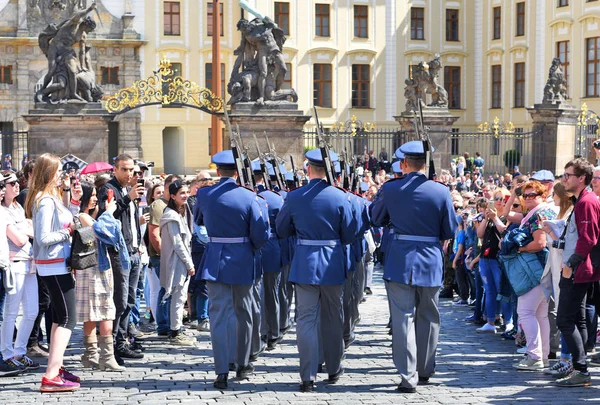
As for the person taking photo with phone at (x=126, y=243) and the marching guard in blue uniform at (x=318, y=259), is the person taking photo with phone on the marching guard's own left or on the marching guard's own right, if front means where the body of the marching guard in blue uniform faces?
on the marching guard's own left

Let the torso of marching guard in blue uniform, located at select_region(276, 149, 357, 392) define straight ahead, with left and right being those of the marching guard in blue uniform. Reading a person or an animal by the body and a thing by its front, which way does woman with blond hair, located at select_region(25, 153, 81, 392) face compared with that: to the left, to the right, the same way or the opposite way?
to the right

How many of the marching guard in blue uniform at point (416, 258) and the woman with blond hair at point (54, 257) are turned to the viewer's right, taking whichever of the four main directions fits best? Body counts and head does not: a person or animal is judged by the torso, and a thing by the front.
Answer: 1

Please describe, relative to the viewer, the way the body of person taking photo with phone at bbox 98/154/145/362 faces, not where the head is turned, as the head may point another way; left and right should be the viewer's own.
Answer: facing the viewer and to the right of the viewer

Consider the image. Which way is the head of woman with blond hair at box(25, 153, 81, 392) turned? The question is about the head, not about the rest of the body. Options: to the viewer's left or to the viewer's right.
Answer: to the viewer's right

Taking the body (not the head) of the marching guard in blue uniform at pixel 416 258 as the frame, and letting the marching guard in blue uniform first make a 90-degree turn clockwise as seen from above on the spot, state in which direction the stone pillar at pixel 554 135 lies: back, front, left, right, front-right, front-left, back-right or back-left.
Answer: left

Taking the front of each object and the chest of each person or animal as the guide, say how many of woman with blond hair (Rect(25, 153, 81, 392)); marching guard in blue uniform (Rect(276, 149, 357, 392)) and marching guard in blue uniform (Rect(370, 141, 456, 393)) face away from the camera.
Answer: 2

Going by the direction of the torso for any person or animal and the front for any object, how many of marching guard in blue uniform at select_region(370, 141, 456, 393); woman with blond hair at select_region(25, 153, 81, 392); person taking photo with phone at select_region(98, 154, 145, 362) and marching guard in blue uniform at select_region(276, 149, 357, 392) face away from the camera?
2

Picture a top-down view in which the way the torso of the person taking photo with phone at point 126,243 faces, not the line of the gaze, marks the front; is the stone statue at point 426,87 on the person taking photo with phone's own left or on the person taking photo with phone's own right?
on the person taking photo with phone's own left

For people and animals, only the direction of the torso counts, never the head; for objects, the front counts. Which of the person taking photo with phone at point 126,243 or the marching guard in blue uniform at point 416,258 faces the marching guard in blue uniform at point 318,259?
the person taking photo with phone

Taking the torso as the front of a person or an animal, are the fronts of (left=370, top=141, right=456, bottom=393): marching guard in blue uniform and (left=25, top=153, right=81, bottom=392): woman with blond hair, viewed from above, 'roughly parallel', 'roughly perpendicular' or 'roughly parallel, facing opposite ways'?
roughly perpendicular

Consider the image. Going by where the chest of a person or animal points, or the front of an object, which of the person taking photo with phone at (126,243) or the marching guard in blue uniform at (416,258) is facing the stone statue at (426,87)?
the marching guard in blue uniform

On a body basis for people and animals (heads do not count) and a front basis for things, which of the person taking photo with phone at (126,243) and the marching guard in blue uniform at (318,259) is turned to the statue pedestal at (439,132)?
the marching guard in blue uniform

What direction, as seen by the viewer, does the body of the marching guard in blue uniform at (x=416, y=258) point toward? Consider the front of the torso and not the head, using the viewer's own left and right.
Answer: facing away from the viewer

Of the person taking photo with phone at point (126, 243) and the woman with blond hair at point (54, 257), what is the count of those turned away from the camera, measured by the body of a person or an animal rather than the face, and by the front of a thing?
0

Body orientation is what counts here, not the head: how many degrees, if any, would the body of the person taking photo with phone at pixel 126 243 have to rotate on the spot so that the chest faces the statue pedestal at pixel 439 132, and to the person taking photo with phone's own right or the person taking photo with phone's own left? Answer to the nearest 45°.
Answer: approximately 90° to the person taking photo with phone's own left

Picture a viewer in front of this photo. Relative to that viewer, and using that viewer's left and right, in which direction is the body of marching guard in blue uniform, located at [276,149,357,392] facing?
facing away from the viewer

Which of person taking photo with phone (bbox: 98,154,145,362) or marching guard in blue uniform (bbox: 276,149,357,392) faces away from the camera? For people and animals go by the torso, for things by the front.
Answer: the marching guard in blue uniform

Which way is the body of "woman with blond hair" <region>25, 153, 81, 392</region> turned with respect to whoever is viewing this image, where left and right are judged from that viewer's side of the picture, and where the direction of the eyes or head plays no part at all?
facing to the right of the viewer

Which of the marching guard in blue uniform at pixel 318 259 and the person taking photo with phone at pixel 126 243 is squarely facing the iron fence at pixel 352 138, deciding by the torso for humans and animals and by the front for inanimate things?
the marching guard in blue uniform

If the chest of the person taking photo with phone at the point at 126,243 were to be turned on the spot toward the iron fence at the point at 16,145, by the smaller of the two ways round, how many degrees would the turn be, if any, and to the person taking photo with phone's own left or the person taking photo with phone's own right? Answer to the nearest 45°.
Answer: approximately 135° to the person taking photo with phone's own left

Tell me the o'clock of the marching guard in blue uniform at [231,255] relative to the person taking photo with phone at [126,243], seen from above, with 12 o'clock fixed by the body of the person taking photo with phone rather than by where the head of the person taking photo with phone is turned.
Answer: The marching guard in blue uniform is roughly at 12 o'clock from the person taking photo with phone.

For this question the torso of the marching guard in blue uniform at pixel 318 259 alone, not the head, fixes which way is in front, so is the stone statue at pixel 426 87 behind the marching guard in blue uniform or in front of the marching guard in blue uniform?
in front
